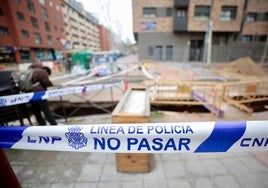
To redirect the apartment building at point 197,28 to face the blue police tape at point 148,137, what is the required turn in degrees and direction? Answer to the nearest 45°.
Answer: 0° — it already faces it

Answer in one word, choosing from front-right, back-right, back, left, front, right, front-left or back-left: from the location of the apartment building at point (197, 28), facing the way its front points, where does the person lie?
front

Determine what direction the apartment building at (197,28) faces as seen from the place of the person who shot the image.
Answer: facing the viewer

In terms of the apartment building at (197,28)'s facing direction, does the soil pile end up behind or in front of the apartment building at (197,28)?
in front

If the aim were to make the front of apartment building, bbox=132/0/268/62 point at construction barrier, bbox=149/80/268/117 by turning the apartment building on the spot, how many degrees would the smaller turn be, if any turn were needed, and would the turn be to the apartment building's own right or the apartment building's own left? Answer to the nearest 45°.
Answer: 0° — it already faces it

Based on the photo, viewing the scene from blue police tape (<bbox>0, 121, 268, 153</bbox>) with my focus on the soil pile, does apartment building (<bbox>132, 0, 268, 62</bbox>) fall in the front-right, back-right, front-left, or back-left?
front-left

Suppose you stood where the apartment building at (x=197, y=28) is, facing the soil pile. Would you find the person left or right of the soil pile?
right

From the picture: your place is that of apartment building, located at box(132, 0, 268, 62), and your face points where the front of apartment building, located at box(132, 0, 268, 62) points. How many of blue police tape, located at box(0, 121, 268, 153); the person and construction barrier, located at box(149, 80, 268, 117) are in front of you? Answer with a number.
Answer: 3
